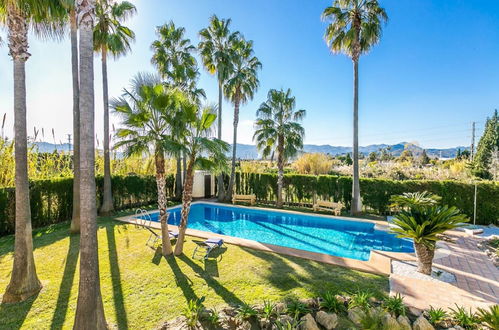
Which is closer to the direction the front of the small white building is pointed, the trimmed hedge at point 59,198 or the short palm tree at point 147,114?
the short palm tree

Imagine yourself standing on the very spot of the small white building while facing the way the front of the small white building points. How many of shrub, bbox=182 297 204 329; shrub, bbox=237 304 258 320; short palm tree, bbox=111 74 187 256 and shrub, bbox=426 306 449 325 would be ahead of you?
4

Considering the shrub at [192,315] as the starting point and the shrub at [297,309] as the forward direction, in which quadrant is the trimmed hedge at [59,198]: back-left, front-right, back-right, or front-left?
back-left

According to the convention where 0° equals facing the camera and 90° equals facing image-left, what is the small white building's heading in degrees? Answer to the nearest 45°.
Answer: approximately 0°

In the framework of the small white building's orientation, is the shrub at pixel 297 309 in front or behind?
in front

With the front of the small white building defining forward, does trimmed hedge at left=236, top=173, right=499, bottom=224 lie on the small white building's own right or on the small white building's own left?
on the small white building's own left

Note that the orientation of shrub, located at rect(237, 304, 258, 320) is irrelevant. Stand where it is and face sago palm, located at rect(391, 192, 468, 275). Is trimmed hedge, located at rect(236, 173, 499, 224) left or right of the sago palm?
left

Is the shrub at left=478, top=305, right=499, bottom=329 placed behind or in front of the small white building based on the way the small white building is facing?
in front

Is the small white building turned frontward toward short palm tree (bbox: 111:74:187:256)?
yes

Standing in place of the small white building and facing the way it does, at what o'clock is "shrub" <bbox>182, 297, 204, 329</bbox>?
The shrub is roughly at 12 o'clock from the small white building.

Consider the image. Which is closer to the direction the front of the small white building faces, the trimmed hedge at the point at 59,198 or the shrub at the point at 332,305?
the shrub

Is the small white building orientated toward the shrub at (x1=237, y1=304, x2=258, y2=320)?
yes

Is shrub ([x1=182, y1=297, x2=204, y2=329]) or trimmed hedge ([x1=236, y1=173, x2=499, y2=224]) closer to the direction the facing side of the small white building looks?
the shrub

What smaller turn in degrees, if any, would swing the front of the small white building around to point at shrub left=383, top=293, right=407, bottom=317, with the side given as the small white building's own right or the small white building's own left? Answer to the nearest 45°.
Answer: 0° — it already faces it

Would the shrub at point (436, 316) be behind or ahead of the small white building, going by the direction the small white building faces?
ahead

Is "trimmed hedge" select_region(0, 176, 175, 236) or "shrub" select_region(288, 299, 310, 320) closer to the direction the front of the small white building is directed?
the shrub
